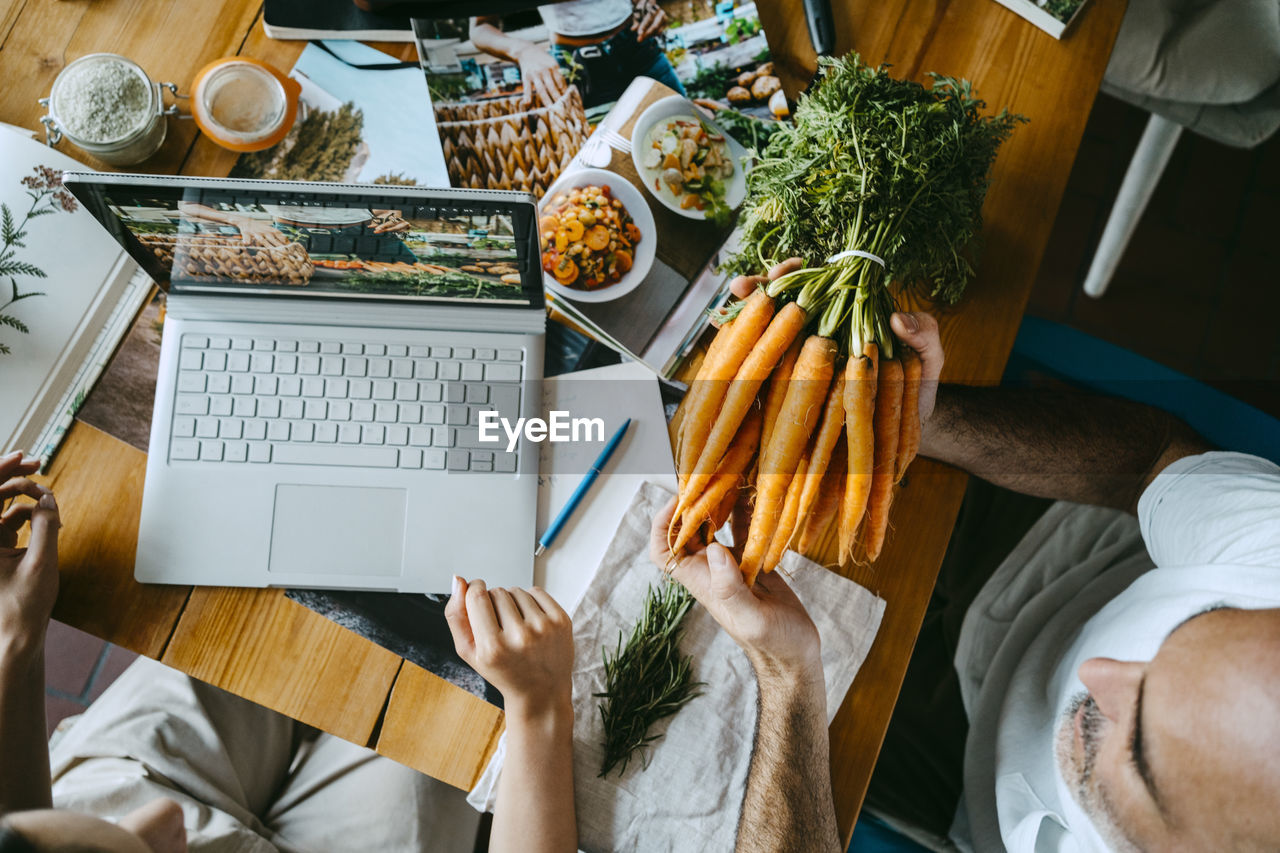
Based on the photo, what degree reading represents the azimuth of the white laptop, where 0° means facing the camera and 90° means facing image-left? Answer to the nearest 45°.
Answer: approximately 0°
